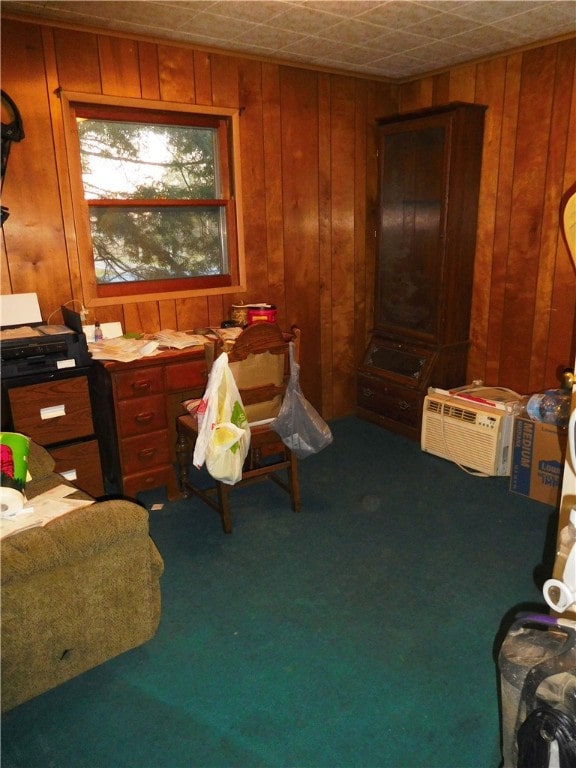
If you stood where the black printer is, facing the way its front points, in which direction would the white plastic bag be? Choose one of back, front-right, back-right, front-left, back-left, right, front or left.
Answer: front-left

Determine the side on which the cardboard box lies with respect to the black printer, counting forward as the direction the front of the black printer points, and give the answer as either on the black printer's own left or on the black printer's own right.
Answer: on the black printer's own left
